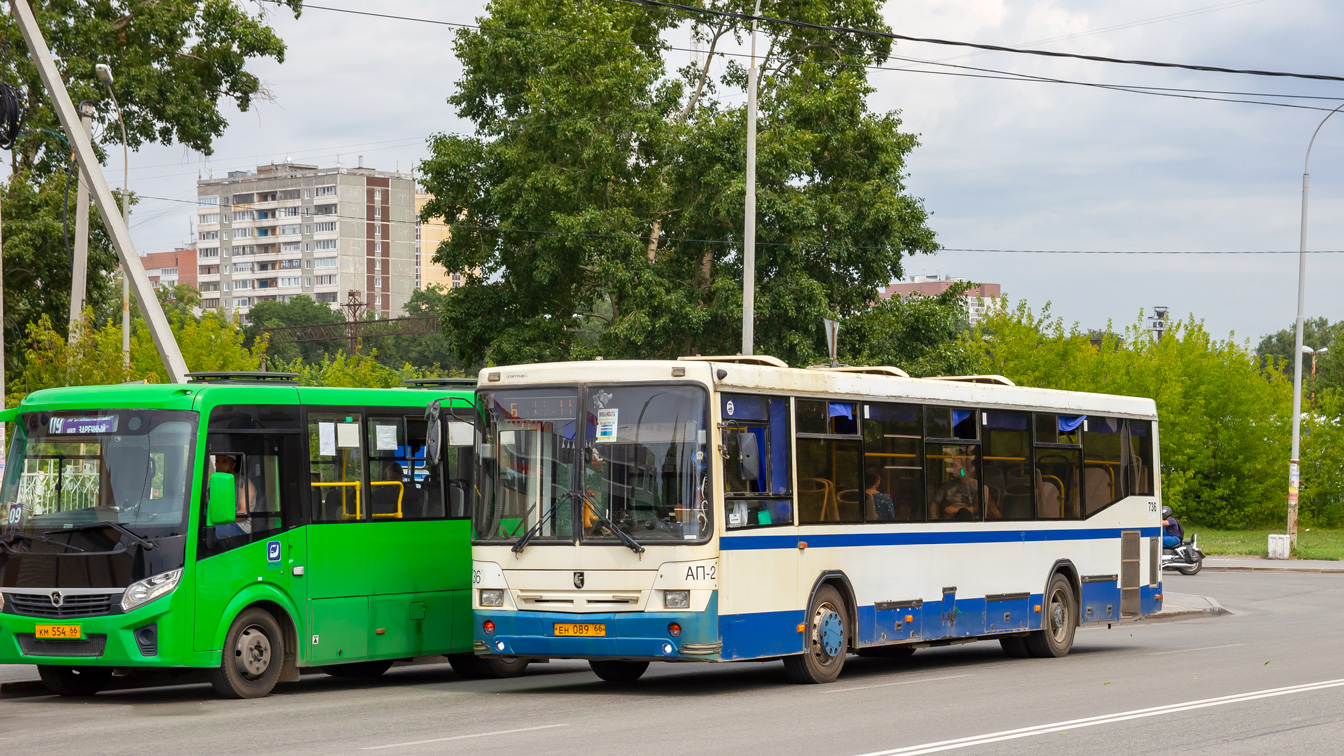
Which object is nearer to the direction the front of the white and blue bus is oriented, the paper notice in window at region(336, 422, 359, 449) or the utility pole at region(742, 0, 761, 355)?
the paper notice in window

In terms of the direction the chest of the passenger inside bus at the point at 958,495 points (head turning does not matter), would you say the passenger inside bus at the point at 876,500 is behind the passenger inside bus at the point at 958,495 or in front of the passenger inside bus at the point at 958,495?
in front

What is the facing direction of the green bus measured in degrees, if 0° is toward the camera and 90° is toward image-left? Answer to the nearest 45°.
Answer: approximately 45°

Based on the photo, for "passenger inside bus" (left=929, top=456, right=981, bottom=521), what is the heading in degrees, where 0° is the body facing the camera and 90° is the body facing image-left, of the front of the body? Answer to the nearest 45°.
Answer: approximately 45°

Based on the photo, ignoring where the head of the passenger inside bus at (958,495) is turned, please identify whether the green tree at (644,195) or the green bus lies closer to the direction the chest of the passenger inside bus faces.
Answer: the green bus

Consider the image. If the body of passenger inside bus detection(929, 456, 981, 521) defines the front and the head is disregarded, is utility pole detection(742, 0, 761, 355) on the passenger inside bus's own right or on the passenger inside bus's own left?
on the passenger inside bus's own right
